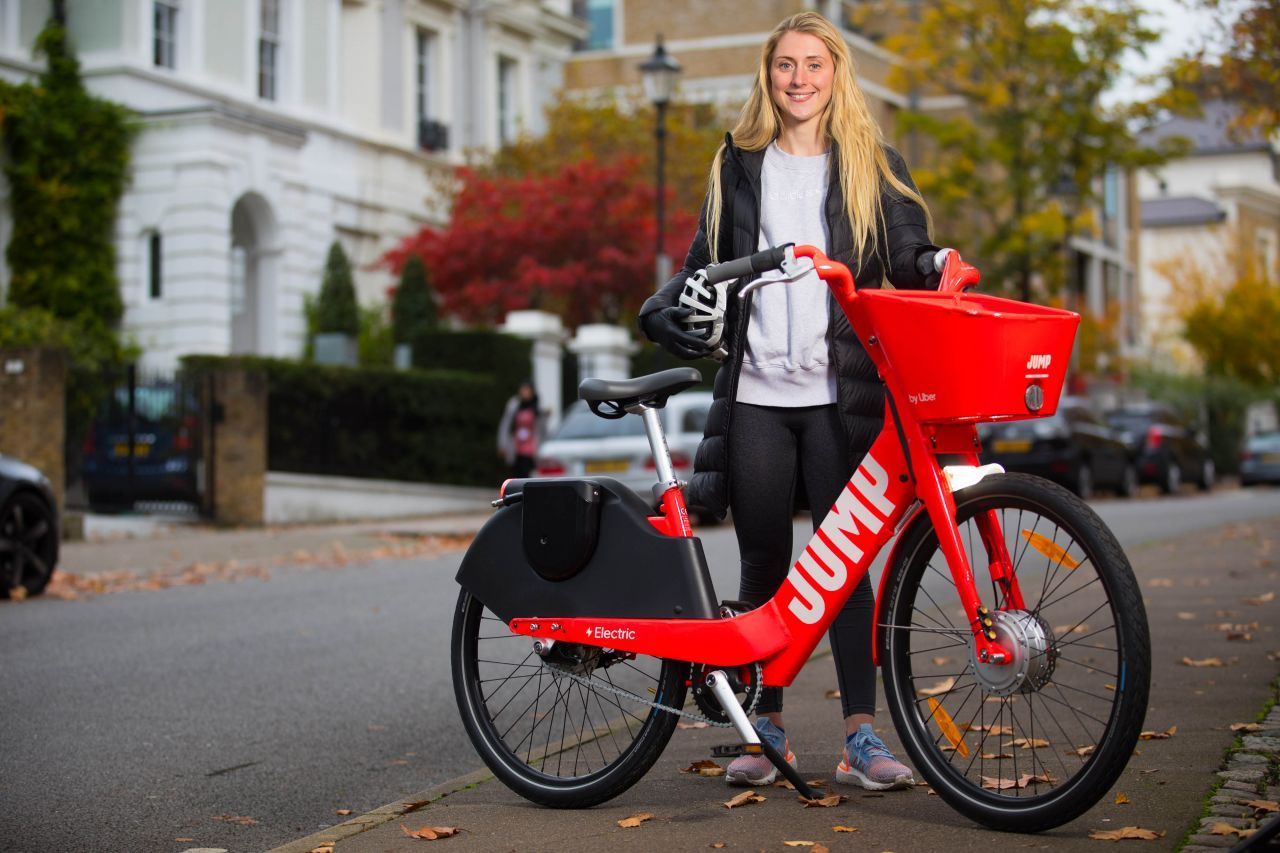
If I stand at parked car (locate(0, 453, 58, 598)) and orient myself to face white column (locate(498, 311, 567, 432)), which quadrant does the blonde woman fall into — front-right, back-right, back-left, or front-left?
back-right

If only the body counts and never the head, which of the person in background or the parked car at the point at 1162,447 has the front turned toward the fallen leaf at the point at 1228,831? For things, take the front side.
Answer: the person in background

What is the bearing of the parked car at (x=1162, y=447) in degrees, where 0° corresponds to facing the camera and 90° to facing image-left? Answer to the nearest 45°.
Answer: approximately 225°

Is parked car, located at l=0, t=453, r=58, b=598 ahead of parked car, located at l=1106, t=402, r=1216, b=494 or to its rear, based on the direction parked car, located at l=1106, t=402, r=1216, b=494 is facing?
to the rear

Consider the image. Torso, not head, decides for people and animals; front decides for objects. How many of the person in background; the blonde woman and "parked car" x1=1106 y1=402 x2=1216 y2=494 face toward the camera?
2

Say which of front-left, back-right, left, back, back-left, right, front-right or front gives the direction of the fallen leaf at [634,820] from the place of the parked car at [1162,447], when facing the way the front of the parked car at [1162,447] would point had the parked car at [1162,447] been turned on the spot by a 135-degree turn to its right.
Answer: front

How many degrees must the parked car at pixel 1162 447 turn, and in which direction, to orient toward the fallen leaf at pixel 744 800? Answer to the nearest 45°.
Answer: approximately 135° to its right

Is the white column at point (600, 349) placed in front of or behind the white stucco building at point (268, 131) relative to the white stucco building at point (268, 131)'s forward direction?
in front

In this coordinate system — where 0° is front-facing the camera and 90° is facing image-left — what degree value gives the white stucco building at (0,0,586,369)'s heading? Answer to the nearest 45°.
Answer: approximately 315°

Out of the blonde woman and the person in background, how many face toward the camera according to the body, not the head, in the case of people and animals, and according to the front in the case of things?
2

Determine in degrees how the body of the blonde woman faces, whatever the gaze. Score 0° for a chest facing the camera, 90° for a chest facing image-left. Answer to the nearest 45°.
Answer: approximately 0°

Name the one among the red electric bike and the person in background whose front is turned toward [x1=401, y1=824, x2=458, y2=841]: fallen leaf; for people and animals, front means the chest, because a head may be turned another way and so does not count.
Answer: the person in background

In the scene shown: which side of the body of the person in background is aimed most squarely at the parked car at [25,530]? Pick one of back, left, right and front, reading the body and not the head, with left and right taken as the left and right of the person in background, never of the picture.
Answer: front
